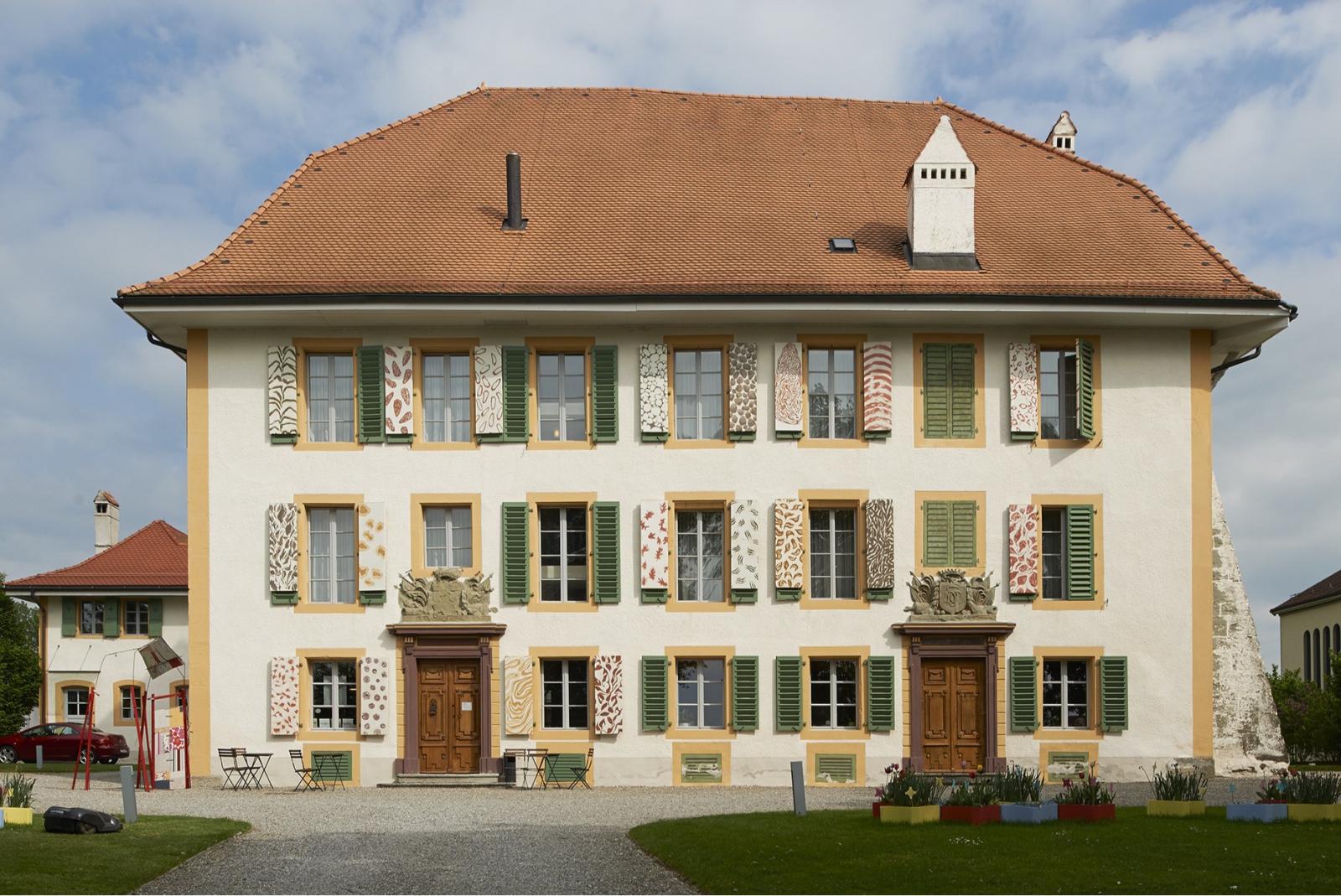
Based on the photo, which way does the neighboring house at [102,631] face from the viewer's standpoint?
toward the camera

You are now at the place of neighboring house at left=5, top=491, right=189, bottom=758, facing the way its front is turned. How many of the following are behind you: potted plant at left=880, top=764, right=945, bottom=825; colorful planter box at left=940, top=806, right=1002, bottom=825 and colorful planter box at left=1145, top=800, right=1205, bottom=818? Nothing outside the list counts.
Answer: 0

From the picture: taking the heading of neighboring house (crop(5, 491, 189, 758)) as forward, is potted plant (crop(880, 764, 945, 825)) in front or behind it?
in front

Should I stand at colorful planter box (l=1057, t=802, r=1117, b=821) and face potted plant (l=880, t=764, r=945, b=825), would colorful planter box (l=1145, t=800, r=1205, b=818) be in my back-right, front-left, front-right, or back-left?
back-right

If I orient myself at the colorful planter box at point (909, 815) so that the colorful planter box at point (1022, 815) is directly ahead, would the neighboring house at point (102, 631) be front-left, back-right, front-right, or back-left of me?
back-left

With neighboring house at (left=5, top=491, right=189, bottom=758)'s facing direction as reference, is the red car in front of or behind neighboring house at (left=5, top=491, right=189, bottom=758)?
in front

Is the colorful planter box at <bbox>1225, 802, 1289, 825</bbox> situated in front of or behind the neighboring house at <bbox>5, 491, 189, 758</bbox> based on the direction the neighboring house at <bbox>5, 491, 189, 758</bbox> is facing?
in front

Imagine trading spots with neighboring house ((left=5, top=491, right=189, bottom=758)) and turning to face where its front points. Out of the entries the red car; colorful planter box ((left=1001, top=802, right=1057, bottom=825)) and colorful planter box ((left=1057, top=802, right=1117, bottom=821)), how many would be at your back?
0

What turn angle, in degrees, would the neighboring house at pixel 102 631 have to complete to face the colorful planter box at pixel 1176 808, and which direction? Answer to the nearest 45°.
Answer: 0° — it already faces it
